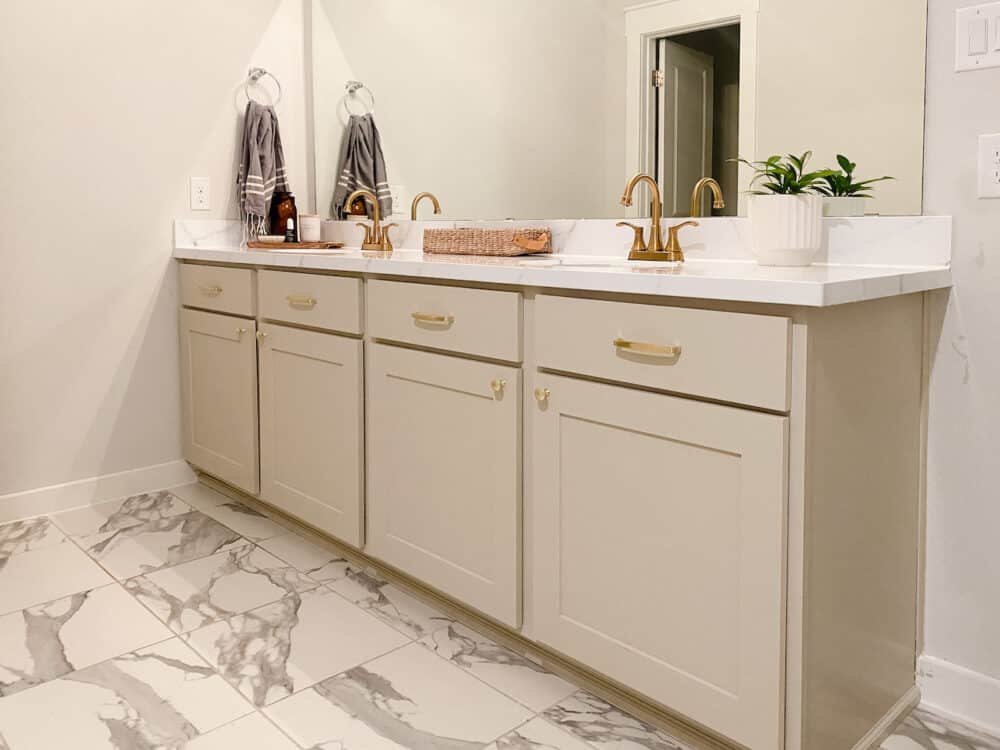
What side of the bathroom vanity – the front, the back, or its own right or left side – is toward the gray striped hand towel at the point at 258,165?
right

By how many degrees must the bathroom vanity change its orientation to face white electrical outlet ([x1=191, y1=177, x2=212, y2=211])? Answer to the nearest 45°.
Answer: approximately 90° to its right

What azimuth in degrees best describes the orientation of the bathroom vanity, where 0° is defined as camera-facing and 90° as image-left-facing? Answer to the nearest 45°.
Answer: approximately 45°
